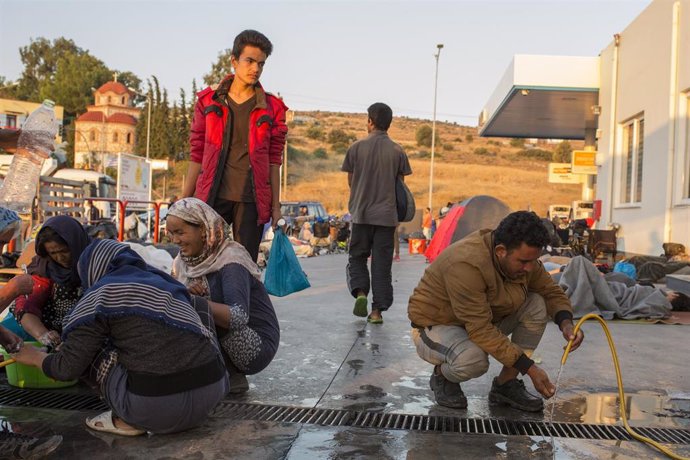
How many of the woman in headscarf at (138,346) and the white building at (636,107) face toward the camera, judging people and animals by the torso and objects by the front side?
0

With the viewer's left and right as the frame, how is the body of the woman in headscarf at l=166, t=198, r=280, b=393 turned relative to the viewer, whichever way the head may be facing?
facing to the left of the viewer

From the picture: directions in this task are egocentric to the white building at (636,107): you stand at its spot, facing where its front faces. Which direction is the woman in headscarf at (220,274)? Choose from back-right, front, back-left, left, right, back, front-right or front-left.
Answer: left

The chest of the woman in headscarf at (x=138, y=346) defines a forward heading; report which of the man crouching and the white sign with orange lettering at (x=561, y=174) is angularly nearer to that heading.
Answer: the white sign with orange lettering

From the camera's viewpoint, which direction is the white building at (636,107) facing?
to the viewer's left

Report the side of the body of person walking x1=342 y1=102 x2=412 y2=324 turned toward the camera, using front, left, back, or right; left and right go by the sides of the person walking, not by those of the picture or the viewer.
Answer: back

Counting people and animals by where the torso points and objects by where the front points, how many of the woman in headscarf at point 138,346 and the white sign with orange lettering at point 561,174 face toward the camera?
1

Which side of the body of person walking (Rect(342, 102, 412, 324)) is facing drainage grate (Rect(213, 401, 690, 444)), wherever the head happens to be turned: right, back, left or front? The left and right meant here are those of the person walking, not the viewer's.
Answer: back

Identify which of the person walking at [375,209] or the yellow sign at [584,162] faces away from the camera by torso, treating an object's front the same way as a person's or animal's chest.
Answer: the person walking
